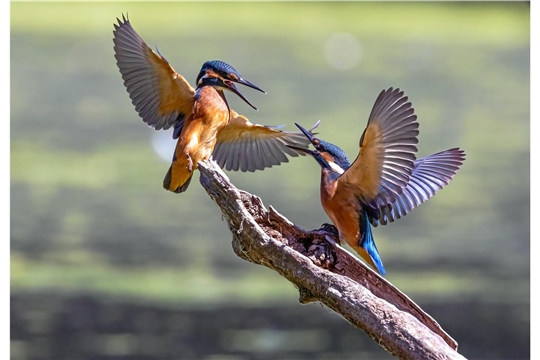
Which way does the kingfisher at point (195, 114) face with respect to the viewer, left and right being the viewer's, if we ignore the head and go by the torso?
facing the viewer and to the right of the viewer

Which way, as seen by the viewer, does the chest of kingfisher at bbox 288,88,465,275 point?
to the viewer's left

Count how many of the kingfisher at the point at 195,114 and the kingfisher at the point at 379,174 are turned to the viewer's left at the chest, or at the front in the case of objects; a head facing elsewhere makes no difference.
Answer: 1
